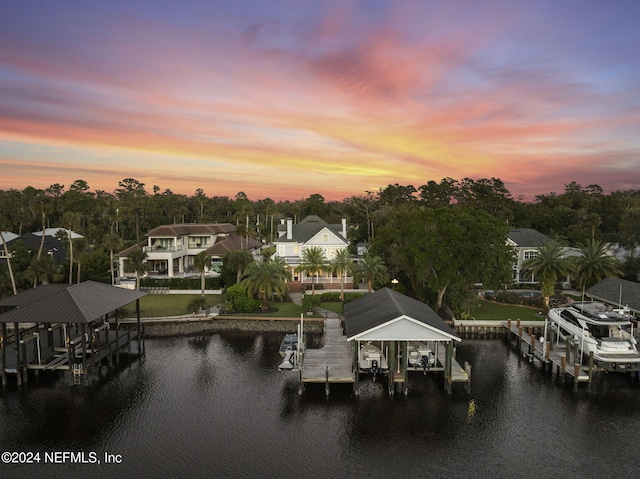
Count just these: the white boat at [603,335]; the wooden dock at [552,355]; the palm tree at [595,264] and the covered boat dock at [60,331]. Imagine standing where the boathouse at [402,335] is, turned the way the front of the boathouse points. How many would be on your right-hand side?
1

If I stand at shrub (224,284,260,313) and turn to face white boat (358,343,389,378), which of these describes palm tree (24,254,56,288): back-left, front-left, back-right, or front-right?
back-right

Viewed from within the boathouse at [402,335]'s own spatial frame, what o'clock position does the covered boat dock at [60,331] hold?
The covered boat dock is roughly at 3 o'clock from the boathouse.

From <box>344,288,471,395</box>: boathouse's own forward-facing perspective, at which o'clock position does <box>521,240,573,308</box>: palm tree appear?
The palm tree is roughly at 7 o'clock from the boathouse.

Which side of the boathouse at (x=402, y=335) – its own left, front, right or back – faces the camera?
front

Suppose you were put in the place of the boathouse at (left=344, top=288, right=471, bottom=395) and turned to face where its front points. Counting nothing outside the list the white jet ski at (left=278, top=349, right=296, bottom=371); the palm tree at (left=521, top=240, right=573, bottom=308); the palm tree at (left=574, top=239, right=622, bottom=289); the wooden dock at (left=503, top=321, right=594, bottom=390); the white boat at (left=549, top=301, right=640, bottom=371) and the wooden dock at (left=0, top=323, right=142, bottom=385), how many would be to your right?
2

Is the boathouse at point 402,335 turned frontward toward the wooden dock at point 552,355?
no

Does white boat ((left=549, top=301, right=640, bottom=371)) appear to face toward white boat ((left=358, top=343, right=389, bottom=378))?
no

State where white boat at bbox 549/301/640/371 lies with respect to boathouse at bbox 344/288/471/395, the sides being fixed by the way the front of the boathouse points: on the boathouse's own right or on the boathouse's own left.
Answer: on the boathouse's own left

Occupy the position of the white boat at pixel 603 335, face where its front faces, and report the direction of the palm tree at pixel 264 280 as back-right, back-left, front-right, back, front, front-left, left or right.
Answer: front-left

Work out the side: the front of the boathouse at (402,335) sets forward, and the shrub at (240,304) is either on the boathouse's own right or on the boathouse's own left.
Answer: on the boathouse's own right

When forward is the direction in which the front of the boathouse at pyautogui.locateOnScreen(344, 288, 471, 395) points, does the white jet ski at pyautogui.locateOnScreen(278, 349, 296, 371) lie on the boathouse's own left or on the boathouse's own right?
on the boathouse's own right

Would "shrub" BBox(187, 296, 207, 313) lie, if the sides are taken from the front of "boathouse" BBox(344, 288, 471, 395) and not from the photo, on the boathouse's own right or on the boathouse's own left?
on the boathouse's own right

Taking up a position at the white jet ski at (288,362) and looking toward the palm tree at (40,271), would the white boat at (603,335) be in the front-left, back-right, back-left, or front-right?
back-right

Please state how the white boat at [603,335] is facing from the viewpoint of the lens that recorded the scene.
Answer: facing away from the viewer and to the left of the viewer

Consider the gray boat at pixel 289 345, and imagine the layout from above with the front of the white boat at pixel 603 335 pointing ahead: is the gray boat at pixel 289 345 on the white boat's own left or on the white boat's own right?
on the white boat's own left
